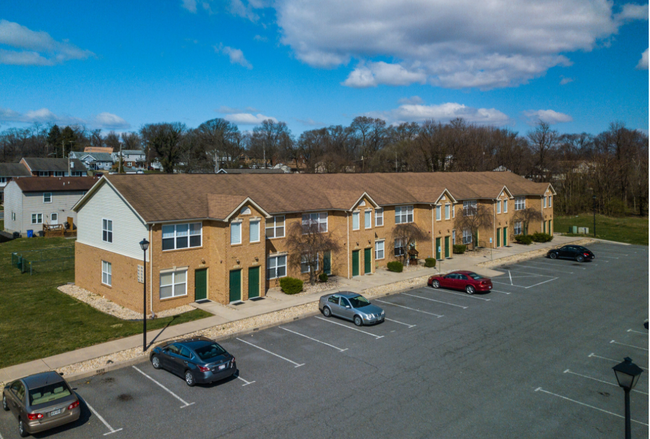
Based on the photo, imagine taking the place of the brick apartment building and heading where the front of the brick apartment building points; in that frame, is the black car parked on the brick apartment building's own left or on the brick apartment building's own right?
on the brick apartment building's own left

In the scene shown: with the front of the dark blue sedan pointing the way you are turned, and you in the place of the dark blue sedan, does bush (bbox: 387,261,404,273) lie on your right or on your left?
on your right

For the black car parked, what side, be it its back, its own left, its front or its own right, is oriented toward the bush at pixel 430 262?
left

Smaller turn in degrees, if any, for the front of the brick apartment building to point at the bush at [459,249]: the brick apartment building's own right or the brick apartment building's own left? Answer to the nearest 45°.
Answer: approximately 90° to the brick apartment building's own left

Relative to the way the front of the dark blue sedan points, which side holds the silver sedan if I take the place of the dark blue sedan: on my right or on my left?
on my right

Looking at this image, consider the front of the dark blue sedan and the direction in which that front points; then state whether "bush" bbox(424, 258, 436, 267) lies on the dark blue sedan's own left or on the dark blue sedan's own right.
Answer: on the dark blue sedan's own right

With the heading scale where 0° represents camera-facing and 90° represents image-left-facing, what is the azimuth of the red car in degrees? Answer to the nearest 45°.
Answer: approximately 135°

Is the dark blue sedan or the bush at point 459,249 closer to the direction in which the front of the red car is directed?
the bush

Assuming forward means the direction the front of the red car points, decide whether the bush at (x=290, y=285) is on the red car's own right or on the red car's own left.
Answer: on the red car's own left

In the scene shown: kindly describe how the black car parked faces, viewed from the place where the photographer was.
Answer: facing away from the viewer and to the left of the viewer
